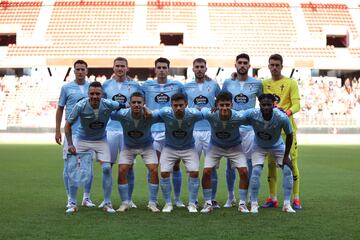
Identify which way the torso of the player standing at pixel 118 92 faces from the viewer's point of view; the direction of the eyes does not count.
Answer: toward the camera

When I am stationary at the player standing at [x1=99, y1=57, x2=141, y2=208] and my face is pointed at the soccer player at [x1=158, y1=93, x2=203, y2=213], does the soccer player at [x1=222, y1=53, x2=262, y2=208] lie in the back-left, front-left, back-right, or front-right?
front-left

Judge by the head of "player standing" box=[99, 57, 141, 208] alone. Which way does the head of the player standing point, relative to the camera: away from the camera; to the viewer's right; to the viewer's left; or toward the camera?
toward the camera

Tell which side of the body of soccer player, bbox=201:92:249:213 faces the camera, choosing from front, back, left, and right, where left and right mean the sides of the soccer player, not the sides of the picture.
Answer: front

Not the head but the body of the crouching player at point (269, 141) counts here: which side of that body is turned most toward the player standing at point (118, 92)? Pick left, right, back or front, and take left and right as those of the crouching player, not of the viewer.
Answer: right

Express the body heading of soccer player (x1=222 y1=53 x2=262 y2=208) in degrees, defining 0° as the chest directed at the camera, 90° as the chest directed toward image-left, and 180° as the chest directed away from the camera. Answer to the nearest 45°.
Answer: approximately 0°

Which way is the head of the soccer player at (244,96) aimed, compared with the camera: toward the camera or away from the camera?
toward the camera

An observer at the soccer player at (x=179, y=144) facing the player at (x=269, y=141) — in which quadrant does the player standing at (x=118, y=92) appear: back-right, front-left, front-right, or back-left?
back-left

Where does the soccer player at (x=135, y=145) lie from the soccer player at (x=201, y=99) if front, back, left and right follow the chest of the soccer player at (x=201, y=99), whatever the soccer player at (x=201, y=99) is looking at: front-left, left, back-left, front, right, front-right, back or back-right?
front-right

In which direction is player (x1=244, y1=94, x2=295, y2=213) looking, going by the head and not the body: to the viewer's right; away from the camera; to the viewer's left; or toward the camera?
toward the camera

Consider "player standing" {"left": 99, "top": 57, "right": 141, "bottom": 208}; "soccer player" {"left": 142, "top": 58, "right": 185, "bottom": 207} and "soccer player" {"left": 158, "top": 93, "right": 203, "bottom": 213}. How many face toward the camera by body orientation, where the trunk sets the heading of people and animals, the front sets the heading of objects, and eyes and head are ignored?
3

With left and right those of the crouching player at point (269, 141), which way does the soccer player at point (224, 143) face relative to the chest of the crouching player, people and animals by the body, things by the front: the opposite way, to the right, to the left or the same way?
the same way

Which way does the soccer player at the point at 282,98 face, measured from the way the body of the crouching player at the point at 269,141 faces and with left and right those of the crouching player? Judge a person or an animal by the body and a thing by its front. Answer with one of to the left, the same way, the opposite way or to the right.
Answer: the same way

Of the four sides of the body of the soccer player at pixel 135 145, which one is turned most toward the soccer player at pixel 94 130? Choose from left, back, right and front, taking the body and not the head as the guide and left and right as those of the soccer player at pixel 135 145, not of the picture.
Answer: right

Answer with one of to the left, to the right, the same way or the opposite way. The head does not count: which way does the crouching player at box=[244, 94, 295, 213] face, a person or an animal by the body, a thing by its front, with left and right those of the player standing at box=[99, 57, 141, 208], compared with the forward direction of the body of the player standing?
the same way
